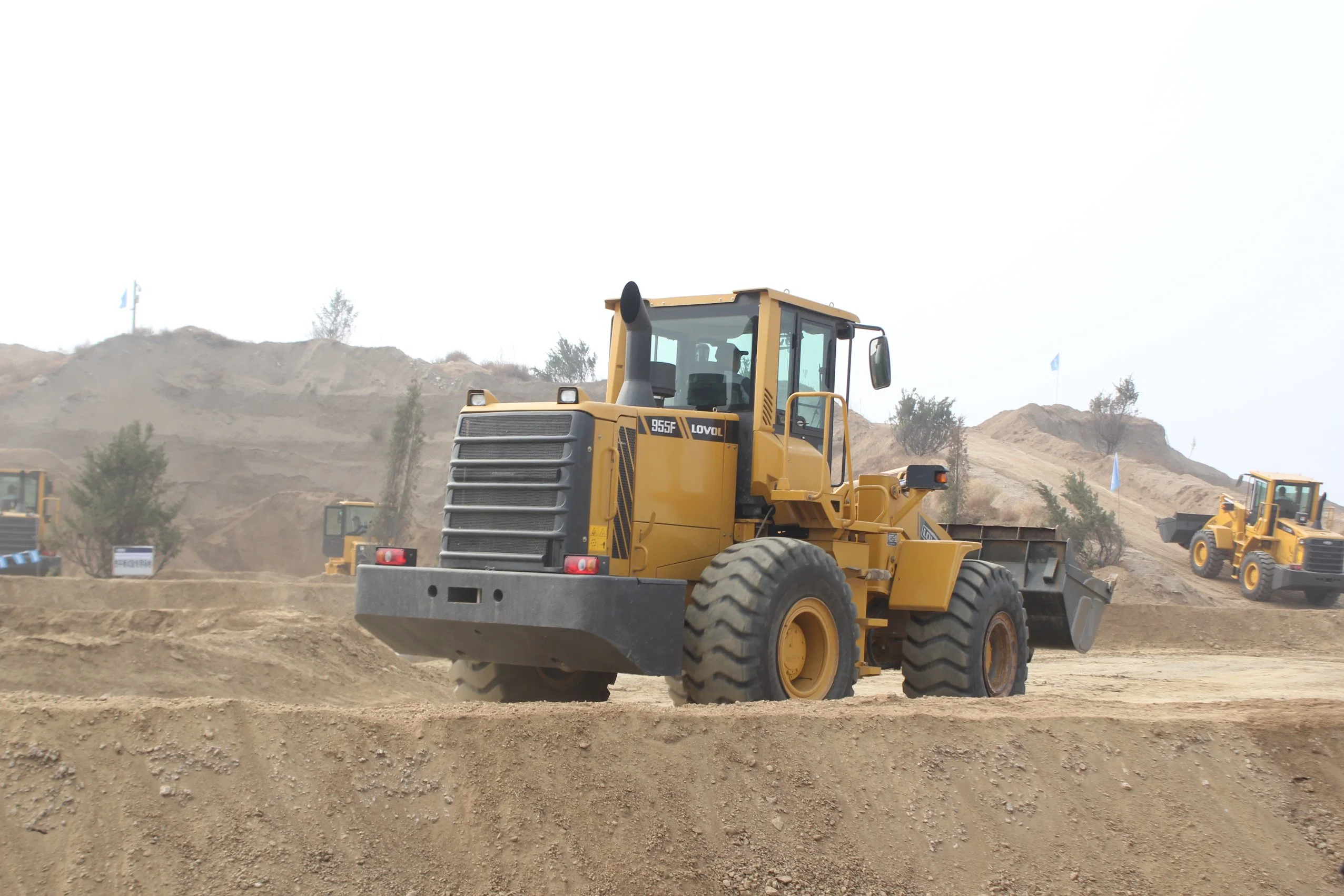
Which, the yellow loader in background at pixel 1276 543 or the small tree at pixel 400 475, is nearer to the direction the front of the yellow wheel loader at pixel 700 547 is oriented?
the yellow loader in background

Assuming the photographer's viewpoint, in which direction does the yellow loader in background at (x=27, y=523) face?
facing away from the viewer

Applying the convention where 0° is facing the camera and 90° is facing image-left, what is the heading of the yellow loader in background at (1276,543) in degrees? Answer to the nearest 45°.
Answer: approximately 135°

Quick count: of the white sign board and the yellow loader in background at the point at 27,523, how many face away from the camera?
1

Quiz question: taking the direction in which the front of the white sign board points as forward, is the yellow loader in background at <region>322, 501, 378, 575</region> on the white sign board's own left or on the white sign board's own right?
on the white sign board's own left

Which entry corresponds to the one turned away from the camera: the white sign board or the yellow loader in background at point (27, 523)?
the yellow loader in background

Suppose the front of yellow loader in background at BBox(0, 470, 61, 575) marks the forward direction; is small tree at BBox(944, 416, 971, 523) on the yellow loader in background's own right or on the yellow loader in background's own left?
on the yellow loader in background's own right

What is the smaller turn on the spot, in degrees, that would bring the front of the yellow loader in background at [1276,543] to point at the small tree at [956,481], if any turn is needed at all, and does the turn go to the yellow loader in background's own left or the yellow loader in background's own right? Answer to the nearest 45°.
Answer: approximately 45° to the yellow loader in background's own left

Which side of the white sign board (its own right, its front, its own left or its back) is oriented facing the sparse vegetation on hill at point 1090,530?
left

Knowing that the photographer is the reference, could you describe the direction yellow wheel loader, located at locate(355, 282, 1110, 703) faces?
facing away from the viewer and to the right of the viewer
